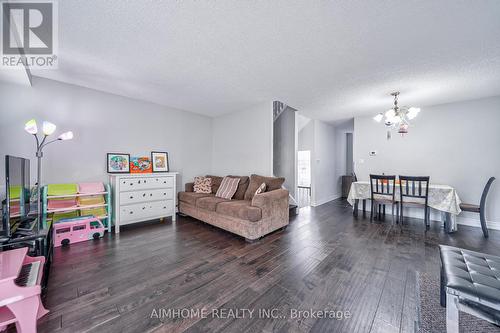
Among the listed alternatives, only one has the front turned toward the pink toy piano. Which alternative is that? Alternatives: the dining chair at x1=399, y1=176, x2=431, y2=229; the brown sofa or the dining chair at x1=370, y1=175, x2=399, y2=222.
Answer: the brown sofa

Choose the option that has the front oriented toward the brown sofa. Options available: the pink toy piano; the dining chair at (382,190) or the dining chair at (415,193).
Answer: the pink toy piano

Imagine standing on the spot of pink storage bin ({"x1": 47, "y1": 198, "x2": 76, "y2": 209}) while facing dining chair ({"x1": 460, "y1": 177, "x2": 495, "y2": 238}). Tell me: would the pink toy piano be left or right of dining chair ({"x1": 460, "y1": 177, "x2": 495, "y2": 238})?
right

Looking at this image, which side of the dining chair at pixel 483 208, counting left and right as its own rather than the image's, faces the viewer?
left

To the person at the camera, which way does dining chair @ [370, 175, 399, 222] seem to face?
facing away from the viewer

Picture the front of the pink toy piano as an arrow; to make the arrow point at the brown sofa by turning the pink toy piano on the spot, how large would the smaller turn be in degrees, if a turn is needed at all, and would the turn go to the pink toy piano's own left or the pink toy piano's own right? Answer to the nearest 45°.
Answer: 0° — it already faces it

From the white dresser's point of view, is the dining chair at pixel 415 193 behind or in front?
in front

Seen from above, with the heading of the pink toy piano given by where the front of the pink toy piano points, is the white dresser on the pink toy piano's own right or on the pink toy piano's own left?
on the pink toy piano's own left

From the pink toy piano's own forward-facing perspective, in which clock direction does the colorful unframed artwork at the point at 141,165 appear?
The colorful unframed artwork is roughly at 10 o'clock from the pink toy piano.

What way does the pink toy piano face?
to the viewer's right

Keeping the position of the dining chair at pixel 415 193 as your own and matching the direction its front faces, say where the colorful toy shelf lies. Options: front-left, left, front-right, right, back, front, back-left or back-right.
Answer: back-left
